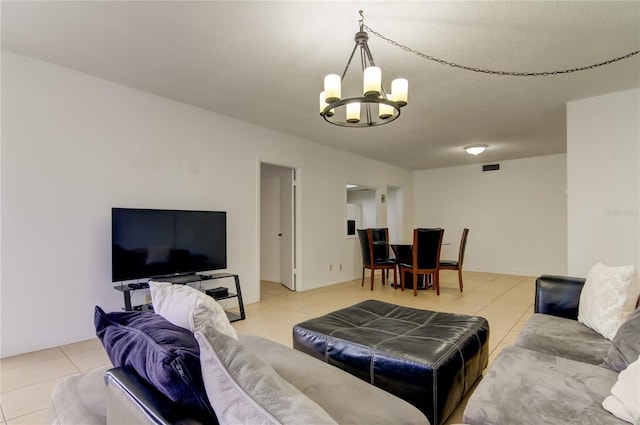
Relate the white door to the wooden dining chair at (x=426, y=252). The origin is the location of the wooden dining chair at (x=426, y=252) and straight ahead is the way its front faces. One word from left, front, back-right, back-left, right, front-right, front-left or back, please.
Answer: front-left

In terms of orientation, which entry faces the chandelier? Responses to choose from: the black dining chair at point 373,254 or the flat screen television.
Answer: the flat screen television

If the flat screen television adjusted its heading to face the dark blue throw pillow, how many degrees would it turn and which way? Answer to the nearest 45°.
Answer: approximately 45° to its right

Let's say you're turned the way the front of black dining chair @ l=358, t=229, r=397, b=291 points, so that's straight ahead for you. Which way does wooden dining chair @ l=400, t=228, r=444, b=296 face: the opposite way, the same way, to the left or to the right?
to the left

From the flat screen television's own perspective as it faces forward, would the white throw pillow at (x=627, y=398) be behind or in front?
in front

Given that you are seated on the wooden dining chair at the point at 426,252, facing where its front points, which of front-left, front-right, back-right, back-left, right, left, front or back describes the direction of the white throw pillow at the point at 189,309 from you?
back-left

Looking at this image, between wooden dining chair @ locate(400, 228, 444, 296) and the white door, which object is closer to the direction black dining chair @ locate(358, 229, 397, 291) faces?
the wooden dining chair

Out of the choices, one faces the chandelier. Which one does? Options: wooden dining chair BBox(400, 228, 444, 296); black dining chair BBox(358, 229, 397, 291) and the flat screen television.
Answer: the flat screen television

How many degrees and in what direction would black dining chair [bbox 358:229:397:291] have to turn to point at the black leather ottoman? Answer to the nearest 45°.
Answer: approximately 135° to its right

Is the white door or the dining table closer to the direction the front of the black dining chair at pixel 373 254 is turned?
the dining table

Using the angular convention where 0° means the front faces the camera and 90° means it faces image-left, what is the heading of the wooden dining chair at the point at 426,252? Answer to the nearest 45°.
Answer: approximately 135°

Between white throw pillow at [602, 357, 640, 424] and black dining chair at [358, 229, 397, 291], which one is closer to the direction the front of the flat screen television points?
the white throw pillow

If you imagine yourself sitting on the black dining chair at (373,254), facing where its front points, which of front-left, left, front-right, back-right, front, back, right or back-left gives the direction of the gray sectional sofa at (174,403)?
back-right

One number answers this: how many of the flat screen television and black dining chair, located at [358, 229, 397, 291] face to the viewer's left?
0

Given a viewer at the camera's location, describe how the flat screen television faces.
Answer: facing the viewer and to the right of the viewer

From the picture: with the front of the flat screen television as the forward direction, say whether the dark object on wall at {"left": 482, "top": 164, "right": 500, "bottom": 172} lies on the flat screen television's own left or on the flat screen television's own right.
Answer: on the flat screen television's own left

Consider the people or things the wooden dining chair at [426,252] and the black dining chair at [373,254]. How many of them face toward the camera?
0
